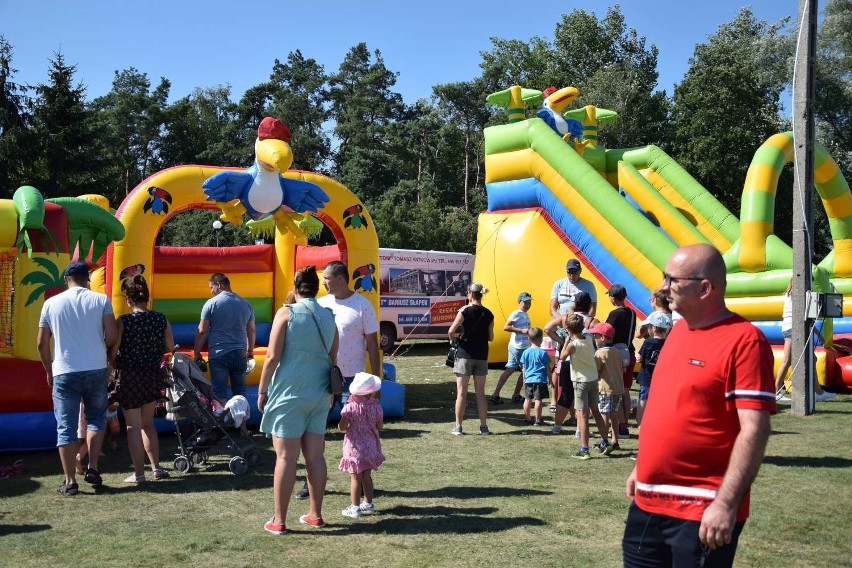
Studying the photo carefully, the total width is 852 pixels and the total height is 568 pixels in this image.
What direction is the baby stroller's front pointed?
to the viewer's right

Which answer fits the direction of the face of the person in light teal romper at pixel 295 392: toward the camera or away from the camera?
away from the camera

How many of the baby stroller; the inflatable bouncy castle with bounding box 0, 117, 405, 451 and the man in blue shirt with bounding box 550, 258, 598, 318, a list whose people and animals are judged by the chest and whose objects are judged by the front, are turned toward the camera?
2

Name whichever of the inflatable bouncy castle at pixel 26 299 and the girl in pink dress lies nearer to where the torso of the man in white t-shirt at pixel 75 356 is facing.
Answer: the inflatable bouncy castle

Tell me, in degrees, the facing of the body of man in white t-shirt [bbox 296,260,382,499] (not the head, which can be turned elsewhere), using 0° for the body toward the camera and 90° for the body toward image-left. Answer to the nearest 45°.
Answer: approximately 45°

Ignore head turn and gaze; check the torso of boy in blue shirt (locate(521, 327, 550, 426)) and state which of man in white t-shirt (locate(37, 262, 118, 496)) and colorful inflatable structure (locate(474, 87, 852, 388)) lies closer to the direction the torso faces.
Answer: the colorful inflatable structure

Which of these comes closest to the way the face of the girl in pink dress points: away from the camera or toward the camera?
away from the camera

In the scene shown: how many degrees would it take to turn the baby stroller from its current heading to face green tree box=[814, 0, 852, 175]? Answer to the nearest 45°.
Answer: approximately 45° to its left

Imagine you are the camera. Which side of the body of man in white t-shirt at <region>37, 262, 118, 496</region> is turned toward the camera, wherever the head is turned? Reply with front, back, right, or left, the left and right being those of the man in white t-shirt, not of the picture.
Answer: back

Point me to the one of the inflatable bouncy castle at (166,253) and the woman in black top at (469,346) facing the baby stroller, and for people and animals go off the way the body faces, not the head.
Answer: the inflatable bouncy castle

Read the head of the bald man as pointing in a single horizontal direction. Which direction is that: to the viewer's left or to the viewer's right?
to the viewer's left

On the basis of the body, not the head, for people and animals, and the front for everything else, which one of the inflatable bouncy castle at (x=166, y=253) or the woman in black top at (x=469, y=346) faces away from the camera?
the woman in black top

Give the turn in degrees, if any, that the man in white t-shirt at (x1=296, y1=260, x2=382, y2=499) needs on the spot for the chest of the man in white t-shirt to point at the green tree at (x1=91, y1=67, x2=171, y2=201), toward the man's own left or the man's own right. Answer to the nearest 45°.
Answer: approximately 135° to the man's own right

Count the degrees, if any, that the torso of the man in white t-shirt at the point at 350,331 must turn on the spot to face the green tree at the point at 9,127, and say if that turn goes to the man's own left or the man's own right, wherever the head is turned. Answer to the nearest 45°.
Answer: approximately 90° to the man's own right
